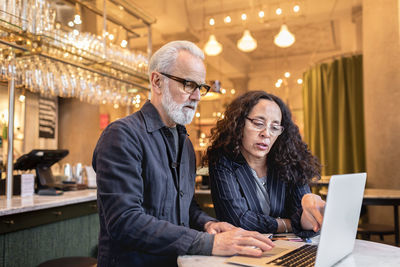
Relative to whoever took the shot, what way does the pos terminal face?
facing away from the viewer and to the left of the viewer

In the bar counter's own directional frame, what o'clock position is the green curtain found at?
The green curtain is roughly at 10 o'clock from the bar counter.

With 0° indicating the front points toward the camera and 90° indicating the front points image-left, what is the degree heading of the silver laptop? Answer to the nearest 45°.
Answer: approximately 135°

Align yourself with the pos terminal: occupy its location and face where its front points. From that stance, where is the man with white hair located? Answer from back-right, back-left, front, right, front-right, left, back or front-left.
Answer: back-left

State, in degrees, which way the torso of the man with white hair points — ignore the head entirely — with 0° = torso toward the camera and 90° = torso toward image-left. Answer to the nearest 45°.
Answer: approximately 315°

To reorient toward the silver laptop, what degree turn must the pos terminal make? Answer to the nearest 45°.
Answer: approximately 135° to its left
